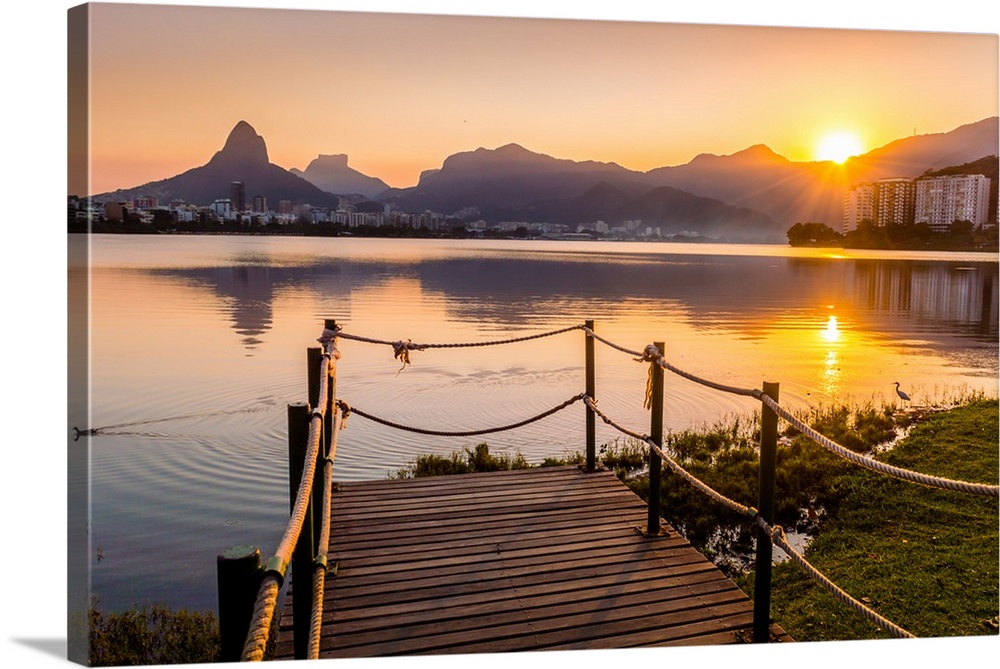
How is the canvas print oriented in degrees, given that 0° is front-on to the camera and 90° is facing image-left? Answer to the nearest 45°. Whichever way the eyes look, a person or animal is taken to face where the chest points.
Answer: approximately 315°
